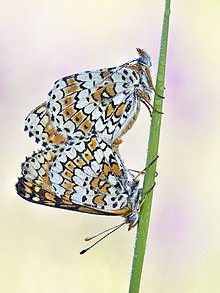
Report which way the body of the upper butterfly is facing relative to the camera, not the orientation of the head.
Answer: to the viewer's right
